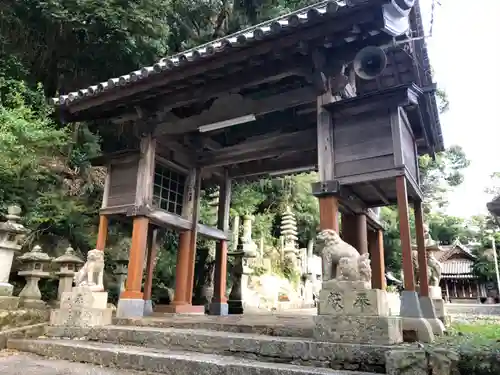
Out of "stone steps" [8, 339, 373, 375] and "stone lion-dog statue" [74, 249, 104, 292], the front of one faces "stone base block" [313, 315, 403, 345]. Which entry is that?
the stone lion-dog statue

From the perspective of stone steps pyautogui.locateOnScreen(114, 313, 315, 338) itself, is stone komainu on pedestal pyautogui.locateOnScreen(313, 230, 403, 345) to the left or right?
on its left

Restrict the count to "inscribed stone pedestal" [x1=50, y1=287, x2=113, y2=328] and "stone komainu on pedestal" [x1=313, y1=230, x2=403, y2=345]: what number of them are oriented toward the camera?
1

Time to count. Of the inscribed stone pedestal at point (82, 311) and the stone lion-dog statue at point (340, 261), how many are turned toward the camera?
1

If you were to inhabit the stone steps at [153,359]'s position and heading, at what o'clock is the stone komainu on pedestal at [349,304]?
The stone komainu on pedestal is roughly at 8 o'clock from the stone steps.

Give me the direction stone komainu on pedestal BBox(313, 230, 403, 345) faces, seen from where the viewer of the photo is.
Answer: facing to the left of the viewer

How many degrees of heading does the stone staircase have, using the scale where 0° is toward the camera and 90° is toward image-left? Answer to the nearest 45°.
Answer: approximately 45°

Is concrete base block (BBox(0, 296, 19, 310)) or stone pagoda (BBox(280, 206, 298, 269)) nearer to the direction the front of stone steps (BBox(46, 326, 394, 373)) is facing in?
the concrete base block

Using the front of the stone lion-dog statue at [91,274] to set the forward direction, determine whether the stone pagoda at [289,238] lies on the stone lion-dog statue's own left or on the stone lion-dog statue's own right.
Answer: on the stone lion-dog statue's own left

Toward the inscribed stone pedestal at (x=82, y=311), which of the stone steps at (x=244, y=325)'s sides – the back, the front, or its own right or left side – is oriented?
right

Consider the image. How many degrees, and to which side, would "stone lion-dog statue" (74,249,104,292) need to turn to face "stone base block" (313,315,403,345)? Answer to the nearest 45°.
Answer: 0° — it already faces it
